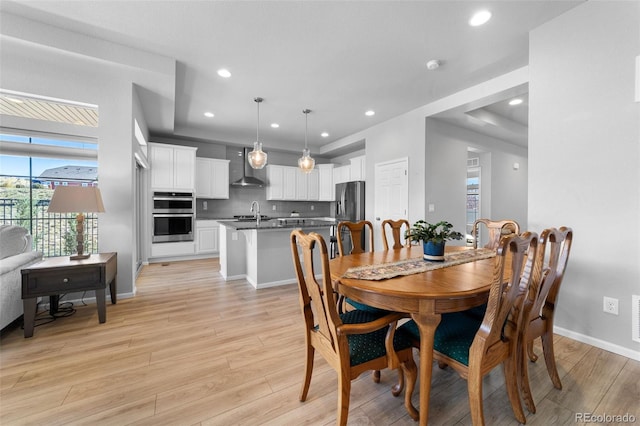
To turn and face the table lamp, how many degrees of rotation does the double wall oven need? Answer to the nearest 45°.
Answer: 0° — it already faces it

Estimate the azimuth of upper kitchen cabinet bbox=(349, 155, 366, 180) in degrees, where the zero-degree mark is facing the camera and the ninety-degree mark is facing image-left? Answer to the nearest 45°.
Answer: approximately 45°

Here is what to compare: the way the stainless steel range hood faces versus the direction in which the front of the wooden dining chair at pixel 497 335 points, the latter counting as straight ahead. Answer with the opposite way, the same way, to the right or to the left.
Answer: the opposite way

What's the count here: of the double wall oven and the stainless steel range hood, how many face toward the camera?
2

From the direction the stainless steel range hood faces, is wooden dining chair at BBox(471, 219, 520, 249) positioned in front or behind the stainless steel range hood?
in front

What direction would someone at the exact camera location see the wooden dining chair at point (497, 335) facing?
facing away from the viewer and to the left of the viewer

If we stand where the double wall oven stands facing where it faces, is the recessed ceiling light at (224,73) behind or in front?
in front

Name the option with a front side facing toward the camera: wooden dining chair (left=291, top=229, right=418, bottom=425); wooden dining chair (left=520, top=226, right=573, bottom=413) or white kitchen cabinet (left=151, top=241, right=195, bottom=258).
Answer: the white kitchen cabinet
